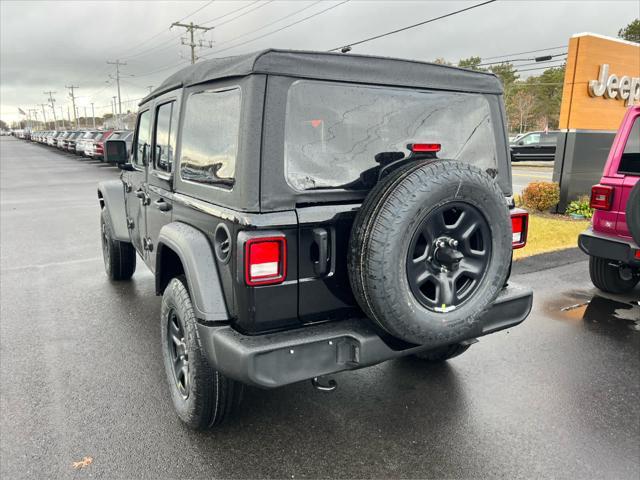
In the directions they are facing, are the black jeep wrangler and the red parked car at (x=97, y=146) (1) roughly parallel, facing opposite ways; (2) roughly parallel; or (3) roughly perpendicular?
roughly perpendicular

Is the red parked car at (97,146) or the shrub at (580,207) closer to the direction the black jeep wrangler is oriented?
the red parked car

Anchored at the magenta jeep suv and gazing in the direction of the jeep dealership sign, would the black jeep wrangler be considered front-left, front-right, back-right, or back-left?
back-left

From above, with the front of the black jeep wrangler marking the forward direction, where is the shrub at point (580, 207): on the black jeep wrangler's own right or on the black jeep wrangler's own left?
on the black jeep wrangler's own right

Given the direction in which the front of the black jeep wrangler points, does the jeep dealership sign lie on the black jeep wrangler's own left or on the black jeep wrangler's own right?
on the black jeep wrangler's own right

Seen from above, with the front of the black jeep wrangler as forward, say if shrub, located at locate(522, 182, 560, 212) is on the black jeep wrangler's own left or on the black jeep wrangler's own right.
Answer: on the black jeep wrangler's own right

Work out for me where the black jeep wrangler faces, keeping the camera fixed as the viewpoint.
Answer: facing away from the viewer and to the left of the viewer
